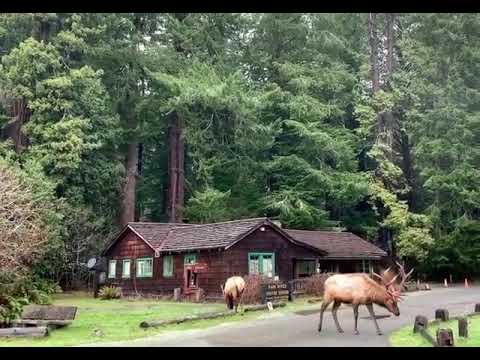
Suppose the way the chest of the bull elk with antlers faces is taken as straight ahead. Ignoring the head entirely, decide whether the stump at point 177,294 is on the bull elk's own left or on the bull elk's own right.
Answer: on the bull elk's own left

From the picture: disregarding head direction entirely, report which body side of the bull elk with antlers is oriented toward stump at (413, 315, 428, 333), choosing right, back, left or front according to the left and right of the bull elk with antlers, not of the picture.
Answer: front

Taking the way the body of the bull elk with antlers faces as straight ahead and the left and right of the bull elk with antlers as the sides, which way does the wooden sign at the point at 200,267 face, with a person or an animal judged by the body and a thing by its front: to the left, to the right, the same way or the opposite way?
to the right

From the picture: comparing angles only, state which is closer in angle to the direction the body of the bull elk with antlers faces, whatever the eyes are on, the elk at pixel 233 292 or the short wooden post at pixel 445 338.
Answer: the short wooden post

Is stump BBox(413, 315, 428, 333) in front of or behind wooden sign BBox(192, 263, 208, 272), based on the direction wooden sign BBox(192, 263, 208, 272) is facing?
in front

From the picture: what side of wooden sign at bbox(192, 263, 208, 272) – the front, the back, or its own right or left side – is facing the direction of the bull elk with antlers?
front

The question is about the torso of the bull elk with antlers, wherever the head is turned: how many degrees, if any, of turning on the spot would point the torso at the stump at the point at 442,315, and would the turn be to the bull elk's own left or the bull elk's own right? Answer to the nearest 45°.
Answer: approximately 45° to the bull elk's own left

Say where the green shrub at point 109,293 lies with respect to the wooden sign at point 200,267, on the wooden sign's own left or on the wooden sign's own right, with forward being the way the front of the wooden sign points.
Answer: on the wooden sign's own right

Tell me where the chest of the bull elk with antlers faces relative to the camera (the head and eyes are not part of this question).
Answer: to the viewer's right

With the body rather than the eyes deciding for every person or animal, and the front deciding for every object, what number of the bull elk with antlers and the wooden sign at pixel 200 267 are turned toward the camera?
1

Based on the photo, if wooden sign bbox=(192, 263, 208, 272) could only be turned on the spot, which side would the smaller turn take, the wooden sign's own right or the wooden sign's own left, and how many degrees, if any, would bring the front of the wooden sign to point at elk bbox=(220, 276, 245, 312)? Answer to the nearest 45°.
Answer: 0° — it already faces it

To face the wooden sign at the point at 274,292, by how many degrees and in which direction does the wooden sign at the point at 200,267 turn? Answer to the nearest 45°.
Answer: approximately 45° to its left

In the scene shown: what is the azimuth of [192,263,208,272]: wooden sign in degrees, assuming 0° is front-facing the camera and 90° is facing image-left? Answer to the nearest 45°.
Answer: approximately 0°

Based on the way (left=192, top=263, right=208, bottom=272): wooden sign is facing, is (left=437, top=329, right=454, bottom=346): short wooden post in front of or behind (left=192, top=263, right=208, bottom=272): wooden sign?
in front
